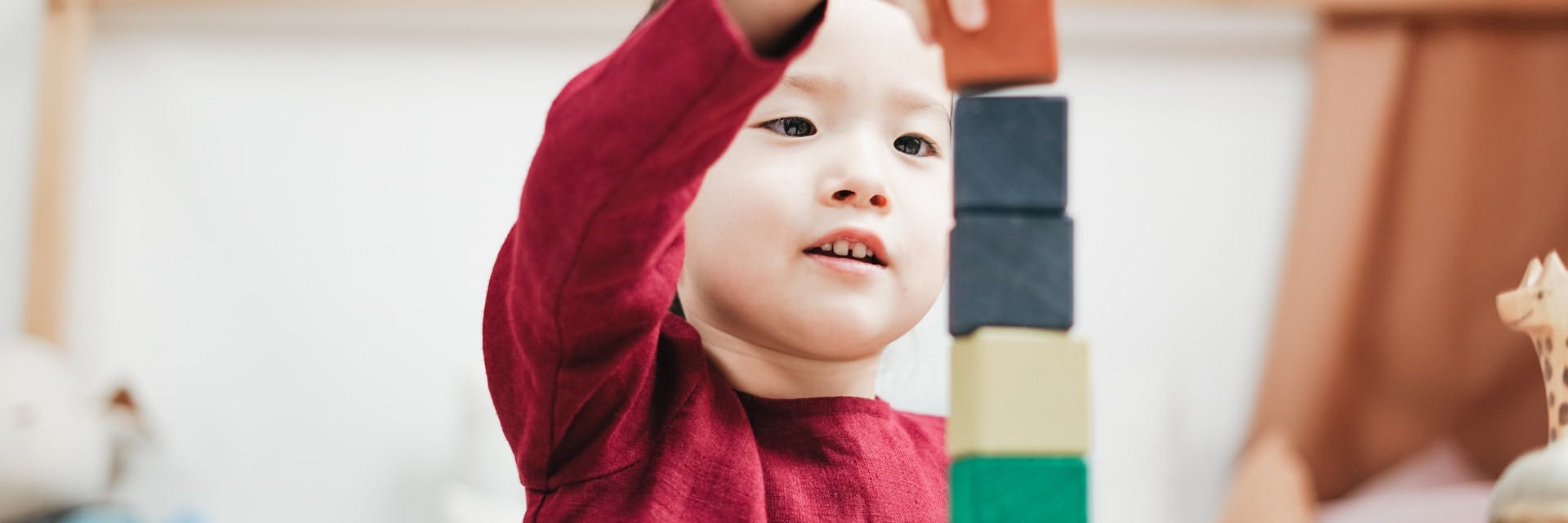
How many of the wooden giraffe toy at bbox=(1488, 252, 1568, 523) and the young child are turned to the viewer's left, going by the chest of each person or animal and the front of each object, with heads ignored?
1

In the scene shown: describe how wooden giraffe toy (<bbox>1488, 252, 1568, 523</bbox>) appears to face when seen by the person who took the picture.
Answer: facing to the left of the viewer

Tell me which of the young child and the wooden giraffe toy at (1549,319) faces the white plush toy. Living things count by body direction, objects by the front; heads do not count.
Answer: the wooden giraffe toy

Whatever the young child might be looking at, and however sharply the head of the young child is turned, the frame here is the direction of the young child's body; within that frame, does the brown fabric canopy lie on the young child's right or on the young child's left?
on the young child's left

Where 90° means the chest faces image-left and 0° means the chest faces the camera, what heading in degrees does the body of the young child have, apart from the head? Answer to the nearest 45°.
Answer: approximately 315°

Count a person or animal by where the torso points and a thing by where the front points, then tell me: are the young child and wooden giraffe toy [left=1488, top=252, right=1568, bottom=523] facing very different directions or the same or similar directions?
very different directions
